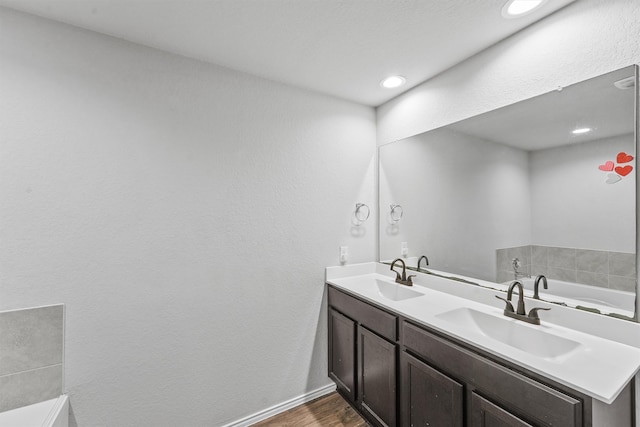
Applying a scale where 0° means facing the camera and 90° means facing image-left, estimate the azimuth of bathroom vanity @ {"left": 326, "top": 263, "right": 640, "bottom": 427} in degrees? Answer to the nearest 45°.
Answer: approximately 45°

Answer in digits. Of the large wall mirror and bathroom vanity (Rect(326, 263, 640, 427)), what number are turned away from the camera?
0

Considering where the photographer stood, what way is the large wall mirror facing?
facing the viewer and to the left of the viewer
